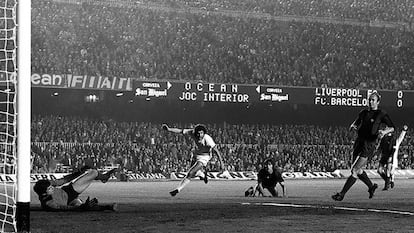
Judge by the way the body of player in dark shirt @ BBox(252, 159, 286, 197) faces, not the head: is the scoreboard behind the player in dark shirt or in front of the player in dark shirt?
behind

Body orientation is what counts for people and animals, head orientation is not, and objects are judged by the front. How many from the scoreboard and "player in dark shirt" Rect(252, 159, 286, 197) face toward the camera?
2

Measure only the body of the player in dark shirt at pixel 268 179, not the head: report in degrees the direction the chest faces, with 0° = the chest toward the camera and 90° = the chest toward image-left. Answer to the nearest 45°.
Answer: approximately 0°

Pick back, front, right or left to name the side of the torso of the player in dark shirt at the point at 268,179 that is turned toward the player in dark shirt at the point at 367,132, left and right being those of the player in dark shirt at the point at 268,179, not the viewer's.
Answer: left

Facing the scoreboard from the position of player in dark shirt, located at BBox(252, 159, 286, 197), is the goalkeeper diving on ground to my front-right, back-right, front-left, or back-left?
back-left

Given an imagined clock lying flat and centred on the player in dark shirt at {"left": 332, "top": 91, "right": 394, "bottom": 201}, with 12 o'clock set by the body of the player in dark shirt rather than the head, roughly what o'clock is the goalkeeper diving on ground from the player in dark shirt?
The goalkeeper diving on ground is roughly at 12 o'clock from the player in dark shirt.

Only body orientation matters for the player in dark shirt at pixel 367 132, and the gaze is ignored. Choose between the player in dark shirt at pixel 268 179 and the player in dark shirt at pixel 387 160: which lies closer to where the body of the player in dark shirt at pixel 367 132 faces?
the player in dark shirt at pixel 268 179
